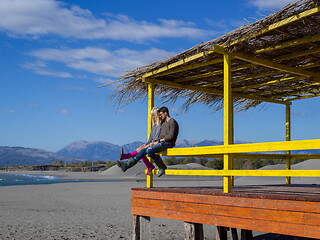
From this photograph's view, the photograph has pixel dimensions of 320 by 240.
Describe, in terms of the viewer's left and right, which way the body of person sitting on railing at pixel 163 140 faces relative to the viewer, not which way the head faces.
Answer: facing to the left of the viewer

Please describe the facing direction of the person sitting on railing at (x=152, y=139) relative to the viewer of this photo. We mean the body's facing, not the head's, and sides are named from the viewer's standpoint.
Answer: facing to the left of the viewer
